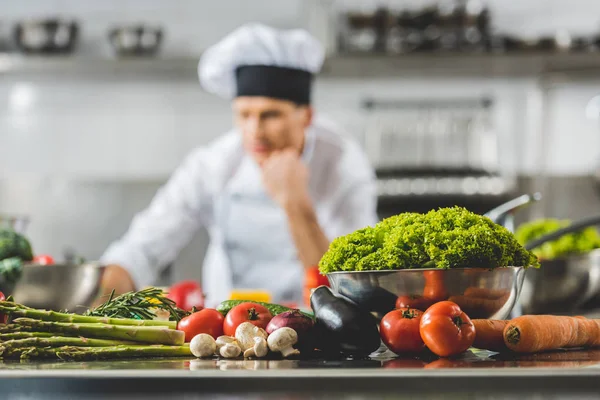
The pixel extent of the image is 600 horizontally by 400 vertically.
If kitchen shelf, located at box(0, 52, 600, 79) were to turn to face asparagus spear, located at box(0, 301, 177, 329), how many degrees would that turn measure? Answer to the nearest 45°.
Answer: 0° — it already faces it

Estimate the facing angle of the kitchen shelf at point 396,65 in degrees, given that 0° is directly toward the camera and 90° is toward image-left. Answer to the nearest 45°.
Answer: approximately 0°

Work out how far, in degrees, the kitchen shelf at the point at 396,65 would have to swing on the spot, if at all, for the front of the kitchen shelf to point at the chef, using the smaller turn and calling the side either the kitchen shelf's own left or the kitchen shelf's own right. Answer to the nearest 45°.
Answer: approximately 45° to the kitchen shelf's own right

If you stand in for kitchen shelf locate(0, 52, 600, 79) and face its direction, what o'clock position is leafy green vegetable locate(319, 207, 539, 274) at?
The leafy green vegetable is roughly at 12 o'clock from the kitchen shelf.

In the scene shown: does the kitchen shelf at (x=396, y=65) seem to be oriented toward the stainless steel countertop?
yes

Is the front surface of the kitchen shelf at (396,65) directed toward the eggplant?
yes

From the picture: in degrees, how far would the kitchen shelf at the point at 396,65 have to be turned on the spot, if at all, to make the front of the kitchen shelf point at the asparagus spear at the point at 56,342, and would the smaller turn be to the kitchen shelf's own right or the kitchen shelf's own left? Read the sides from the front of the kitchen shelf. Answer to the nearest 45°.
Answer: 0° — it already faces it

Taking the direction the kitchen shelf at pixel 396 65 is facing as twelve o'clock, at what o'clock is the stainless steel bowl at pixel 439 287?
The stainless steel bowl is roughly at 12 o'clock from the kitchen shelf.
